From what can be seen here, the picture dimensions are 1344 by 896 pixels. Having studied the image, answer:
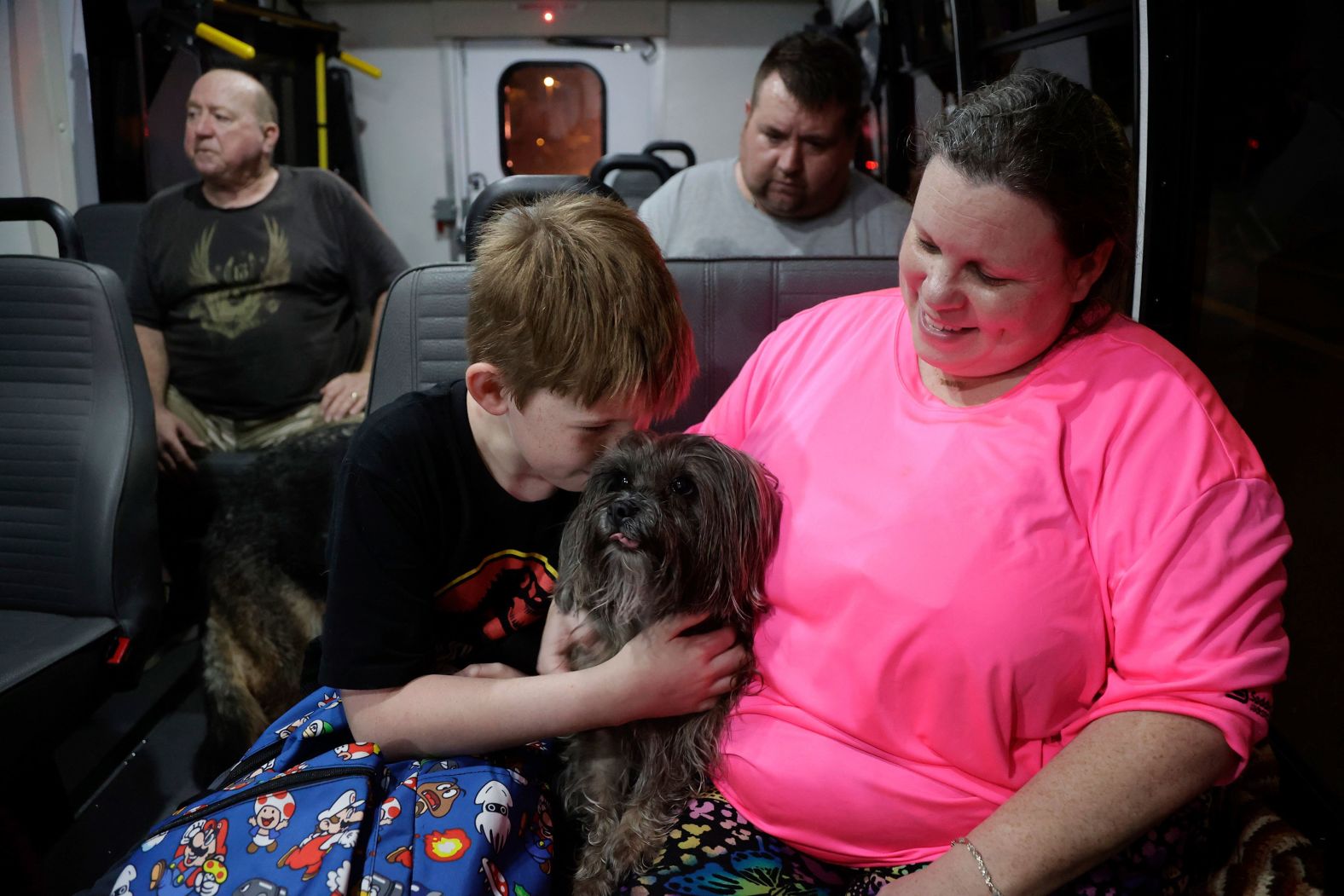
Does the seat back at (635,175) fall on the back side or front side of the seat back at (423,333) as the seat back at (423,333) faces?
on the back side

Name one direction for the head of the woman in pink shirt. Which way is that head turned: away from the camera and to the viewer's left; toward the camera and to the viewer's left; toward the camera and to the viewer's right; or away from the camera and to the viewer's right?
toward the camera and to the viewer's left

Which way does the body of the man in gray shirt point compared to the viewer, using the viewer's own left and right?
facing the viewer

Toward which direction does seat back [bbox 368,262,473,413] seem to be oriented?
toward the camera

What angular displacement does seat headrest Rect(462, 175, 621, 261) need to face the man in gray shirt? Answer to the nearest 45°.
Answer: approximately 135° to its left

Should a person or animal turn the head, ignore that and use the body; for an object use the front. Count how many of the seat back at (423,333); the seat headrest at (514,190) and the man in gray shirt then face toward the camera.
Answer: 3

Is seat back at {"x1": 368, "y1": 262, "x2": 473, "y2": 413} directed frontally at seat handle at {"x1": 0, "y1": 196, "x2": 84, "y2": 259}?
no

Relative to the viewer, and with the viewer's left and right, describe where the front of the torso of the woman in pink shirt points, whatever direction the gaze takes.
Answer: facing the viewer and to the left of the viewer

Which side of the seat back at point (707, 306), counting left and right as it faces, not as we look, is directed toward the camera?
front

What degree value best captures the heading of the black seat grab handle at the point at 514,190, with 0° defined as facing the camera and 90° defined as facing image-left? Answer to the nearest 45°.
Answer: approximately 0°

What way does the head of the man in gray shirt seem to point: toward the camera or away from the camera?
toward the camera

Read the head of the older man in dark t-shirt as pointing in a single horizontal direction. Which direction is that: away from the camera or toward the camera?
toward the camera

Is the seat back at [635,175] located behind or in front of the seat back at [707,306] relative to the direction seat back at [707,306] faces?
behind
